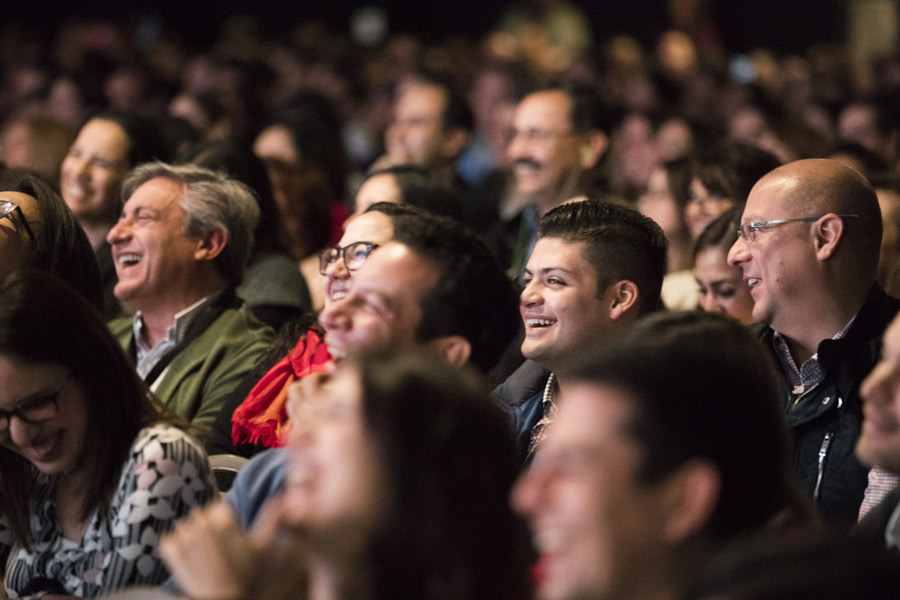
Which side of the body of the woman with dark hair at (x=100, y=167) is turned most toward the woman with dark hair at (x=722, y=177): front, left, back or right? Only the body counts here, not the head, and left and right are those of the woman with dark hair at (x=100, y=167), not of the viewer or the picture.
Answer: left

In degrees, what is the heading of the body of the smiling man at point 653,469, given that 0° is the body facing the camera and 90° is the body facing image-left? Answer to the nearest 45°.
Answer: approximately 90°

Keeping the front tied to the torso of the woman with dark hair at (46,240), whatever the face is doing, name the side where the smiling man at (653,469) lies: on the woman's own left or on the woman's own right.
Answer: on the woman's own left

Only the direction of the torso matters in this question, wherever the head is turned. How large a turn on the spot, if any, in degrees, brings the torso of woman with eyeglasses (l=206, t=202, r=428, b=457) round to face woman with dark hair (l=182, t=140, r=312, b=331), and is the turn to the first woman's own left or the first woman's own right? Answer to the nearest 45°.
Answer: approximately 135° to the first woman's own right

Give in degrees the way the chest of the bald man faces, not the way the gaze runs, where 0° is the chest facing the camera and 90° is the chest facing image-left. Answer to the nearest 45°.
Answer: approximately 90°

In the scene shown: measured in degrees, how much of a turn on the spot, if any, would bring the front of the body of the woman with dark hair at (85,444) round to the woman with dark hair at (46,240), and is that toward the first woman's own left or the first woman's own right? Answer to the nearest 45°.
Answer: approximately 135° to the first woman's own right

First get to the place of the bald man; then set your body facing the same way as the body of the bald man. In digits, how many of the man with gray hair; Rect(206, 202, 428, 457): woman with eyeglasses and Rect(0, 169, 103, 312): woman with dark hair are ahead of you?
3

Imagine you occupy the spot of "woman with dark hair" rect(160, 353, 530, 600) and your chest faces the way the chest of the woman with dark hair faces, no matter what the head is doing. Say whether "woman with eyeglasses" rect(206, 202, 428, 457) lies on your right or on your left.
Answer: on your right

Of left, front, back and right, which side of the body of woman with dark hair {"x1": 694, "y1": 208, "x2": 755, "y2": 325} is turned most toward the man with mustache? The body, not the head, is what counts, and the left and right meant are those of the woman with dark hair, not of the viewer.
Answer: right

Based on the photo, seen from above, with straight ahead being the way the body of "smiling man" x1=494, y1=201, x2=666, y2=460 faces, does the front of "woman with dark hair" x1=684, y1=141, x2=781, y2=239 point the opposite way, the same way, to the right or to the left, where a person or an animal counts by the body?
the same way

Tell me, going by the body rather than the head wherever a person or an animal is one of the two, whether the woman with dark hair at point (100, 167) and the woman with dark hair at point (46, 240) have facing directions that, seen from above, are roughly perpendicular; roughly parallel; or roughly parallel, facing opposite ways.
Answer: roughly parallel

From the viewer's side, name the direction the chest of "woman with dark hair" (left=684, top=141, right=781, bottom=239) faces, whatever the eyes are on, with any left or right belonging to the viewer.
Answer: facing the viewer and to the left of the viewer

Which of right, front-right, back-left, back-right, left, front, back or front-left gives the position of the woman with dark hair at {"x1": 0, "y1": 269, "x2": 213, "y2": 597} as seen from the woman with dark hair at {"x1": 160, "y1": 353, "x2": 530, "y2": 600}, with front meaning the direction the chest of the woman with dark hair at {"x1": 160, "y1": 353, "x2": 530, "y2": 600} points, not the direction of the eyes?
front-right

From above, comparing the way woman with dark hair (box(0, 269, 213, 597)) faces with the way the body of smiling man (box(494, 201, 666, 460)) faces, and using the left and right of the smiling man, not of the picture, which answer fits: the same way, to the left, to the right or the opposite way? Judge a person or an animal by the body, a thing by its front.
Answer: the same way

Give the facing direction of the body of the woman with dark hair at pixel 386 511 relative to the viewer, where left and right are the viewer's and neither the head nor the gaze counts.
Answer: facing to the left of the viewer

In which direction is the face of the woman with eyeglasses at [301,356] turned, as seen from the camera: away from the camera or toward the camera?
toward the camera

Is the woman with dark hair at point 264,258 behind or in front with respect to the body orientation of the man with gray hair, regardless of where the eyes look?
behind
